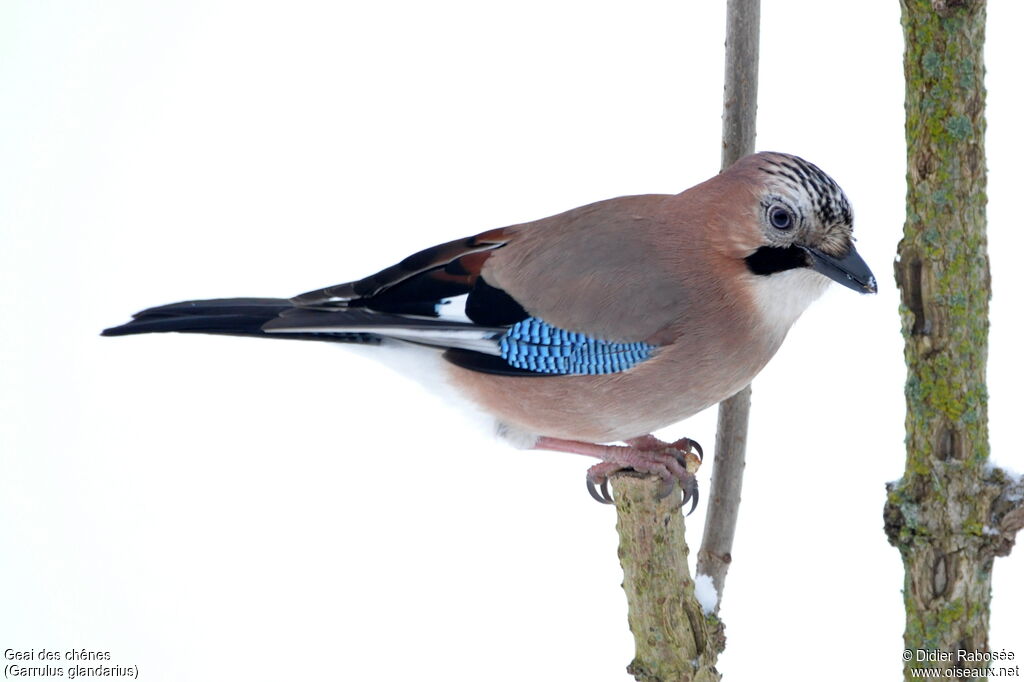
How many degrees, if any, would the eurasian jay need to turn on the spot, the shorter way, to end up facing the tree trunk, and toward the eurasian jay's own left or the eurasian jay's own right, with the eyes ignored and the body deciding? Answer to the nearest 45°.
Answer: approximately 45° to the eurasian jay's own right

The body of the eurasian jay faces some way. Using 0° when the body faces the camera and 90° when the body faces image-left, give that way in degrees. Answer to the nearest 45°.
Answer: approximately 270°
